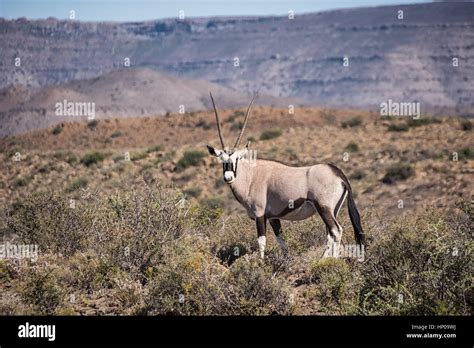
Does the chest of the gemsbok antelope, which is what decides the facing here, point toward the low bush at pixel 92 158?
no

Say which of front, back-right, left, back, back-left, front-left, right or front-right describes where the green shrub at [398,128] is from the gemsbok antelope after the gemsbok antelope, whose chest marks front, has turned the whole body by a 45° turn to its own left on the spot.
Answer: back-right

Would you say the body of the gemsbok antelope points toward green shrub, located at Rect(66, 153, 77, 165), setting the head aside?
no

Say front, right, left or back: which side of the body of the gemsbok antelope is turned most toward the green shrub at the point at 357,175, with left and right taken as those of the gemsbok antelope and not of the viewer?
right

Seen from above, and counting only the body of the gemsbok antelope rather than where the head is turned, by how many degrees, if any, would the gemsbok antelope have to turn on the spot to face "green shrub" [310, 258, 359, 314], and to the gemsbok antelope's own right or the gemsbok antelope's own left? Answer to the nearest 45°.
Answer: approximately 90° to the gemsbok antelope's own left

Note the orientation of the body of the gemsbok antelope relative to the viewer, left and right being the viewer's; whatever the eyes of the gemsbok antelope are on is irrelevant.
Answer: facing to the left of the viewer

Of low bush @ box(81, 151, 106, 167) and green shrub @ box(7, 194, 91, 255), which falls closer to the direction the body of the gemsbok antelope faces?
the green shrub

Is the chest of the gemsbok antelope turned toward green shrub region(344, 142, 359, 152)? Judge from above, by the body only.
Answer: no

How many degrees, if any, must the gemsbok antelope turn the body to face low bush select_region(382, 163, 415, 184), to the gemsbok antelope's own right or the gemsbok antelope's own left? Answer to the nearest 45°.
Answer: approximately 90° to the gemsbok antelope's own right

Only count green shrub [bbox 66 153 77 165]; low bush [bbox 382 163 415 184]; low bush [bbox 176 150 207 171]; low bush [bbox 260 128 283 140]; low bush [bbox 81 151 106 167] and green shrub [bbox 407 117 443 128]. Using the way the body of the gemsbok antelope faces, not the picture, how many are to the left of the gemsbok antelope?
0

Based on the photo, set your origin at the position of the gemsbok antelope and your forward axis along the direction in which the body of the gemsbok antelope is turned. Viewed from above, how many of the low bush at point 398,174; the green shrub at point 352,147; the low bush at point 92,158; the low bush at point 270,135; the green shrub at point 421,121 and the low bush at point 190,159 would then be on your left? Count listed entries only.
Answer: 0
